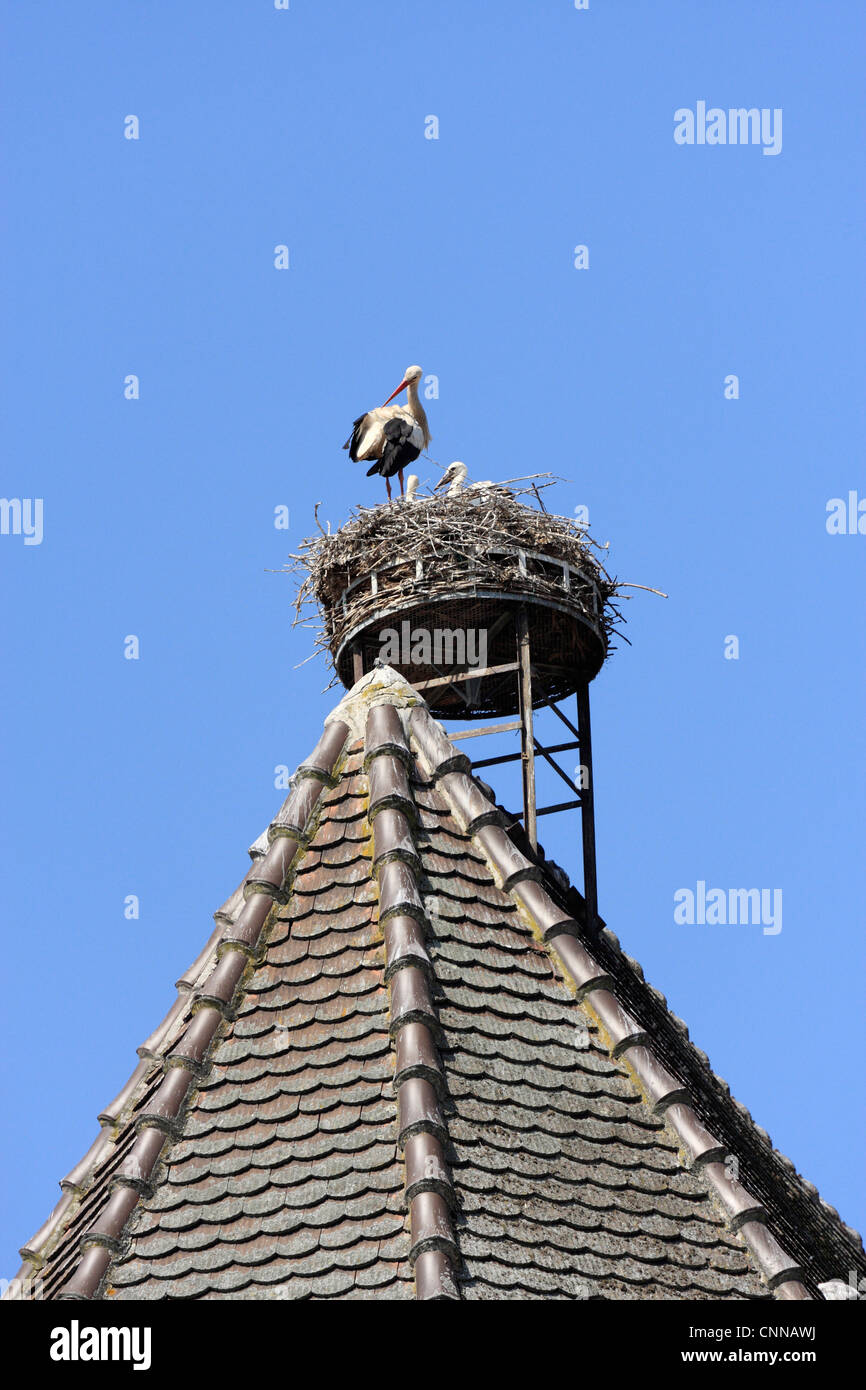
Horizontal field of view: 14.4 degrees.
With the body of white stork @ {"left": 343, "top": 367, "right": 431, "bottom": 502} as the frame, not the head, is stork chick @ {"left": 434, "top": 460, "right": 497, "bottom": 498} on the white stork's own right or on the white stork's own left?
on the white stork's own right

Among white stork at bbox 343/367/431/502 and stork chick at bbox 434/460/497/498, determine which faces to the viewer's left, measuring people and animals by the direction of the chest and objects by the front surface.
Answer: the stork chick

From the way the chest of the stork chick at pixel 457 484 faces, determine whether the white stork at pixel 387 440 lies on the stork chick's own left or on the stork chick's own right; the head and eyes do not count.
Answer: on the stork chick's own right

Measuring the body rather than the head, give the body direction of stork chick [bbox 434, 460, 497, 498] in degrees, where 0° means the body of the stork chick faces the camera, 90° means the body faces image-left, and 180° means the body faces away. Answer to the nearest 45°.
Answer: approximately 90°

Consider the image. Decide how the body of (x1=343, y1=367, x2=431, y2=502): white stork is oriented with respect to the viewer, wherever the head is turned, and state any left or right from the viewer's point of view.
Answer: facing away from the viewer and to the right of the viewer

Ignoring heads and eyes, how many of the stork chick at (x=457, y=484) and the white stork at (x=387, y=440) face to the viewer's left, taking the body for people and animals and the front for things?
1
